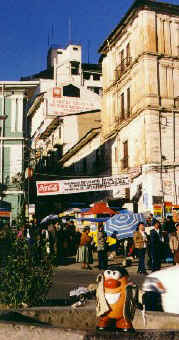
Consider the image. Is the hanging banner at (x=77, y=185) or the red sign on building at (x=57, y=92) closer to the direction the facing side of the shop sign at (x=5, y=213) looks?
the hanging banner

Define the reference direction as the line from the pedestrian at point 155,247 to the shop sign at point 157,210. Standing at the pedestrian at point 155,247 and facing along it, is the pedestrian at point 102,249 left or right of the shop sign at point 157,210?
left

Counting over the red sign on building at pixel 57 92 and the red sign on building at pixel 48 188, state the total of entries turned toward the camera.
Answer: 2

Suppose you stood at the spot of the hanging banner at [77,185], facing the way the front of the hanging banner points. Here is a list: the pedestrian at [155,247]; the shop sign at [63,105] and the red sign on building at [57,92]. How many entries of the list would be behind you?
2
